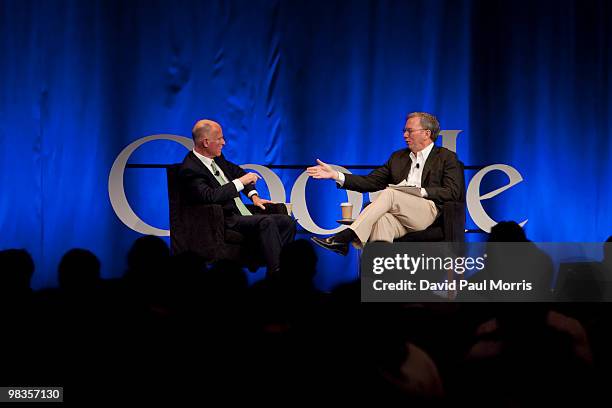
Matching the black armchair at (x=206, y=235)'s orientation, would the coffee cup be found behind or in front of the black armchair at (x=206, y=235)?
in front

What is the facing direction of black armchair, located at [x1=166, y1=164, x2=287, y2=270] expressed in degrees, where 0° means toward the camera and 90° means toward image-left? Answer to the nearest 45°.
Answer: approximately 270°

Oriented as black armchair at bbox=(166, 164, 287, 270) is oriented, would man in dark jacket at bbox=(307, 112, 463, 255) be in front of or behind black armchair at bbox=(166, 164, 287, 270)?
in front

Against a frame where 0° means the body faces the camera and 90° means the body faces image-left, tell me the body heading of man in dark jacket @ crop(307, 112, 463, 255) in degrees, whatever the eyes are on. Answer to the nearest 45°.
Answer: approximately 45°

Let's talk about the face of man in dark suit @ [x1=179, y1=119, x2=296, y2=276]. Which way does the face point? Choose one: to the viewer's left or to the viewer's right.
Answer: to the viewer's right

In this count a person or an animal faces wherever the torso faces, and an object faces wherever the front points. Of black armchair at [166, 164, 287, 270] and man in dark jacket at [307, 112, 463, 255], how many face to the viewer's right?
1

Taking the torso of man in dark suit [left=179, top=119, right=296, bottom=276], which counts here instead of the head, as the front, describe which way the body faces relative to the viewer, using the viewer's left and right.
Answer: facing the viewer and to the right of the viewer
